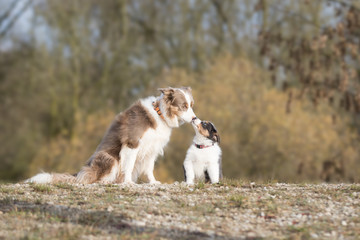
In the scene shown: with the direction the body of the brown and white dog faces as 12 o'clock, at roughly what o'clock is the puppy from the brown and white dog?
The puppy is roughly at 12 o'clock from the brown and white dog.

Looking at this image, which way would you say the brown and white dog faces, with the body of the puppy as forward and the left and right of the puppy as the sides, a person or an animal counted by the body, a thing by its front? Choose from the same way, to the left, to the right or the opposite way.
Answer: to the left

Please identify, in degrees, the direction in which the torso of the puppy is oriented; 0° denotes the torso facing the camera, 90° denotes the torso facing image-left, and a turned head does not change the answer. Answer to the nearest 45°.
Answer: approximately 0°

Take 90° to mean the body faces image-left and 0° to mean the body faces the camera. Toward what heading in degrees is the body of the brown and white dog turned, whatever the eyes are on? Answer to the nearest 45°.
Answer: approximately 270°

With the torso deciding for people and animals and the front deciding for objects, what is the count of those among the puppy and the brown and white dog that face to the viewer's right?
1

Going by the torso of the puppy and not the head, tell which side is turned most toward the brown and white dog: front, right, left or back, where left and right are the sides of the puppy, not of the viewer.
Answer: right
